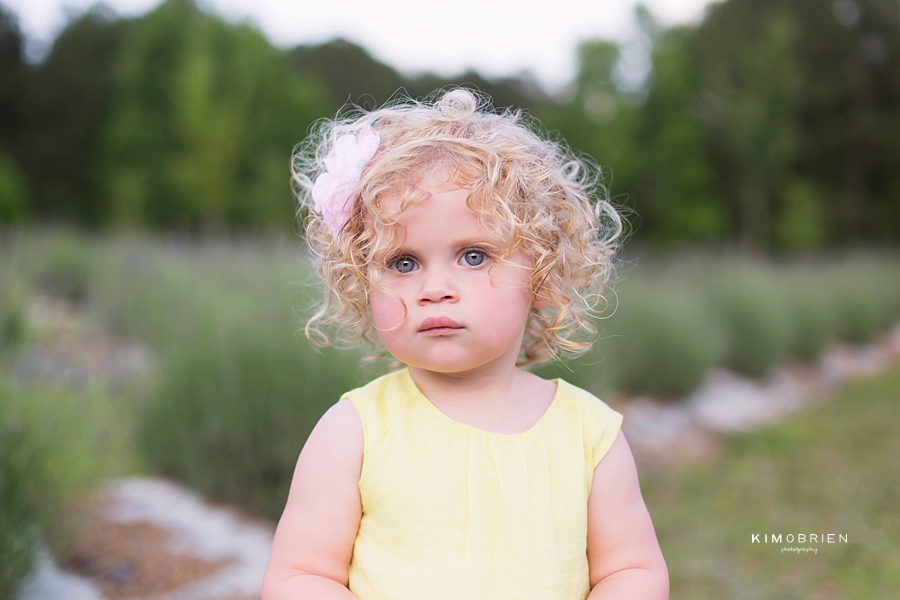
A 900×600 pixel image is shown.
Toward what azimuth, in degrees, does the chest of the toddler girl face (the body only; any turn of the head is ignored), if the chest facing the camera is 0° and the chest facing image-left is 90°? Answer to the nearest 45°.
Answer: approximately 0°

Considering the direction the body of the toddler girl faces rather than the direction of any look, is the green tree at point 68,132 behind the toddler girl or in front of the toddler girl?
behind

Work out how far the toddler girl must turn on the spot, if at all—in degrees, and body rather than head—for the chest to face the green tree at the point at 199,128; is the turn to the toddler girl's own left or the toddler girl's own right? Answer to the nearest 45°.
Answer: approximately 180°

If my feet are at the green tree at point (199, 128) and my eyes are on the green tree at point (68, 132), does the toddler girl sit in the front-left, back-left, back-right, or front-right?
back-left
